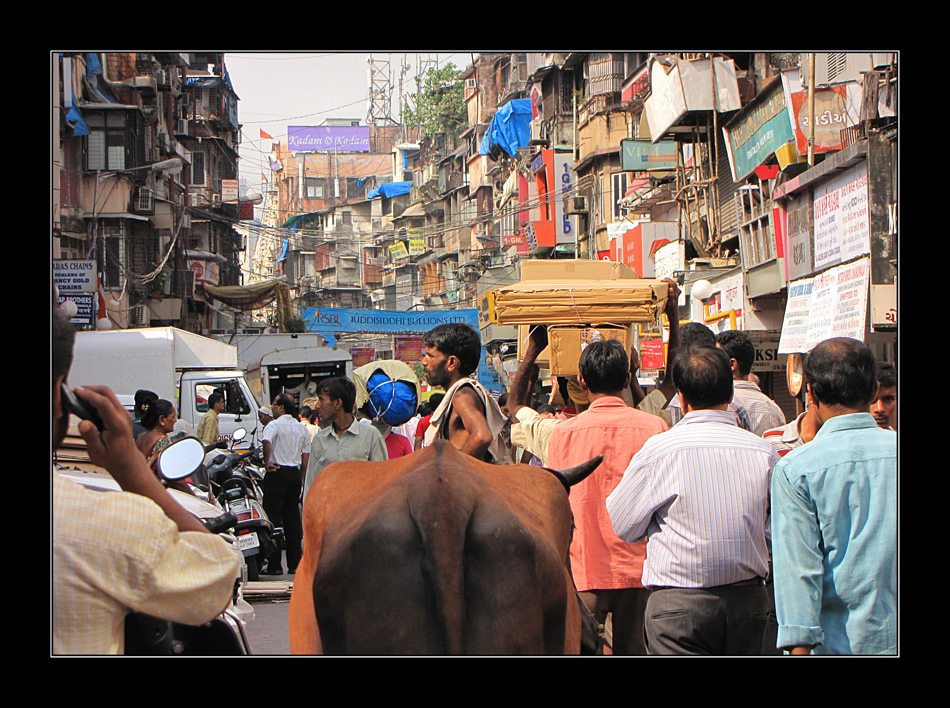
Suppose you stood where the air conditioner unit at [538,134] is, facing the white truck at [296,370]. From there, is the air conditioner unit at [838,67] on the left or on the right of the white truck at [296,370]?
left

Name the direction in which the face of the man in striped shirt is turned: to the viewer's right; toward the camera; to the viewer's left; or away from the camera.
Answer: away from the camera

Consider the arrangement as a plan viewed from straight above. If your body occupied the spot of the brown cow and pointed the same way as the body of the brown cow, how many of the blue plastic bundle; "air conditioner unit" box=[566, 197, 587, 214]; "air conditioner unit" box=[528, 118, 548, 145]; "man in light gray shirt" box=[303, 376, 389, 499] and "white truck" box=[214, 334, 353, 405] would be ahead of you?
5

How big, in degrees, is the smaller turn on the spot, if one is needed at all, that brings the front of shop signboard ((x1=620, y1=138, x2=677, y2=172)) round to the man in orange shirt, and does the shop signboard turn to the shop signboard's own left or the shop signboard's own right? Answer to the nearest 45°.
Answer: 0° — it already faces them

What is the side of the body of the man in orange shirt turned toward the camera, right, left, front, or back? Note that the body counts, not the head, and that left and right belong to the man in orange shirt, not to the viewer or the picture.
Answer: back

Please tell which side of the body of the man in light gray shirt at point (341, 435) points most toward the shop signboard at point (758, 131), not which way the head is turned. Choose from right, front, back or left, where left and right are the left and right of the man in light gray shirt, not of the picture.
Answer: back

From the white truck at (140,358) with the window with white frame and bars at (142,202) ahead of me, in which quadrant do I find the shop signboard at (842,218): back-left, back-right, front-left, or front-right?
back-right

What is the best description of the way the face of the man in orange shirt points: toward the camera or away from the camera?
away from the camera

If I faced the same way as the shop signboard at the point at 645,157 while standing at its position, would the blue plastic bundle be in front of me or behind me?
in front

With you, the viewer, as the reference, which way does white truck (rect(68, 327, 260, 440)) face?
facing to the right of the viewer

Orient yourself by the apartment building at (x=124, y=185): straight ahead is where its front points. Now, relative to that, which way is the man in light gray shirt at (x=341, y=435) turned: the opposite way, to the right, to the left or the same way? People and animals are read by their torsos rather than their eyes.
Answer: to the right

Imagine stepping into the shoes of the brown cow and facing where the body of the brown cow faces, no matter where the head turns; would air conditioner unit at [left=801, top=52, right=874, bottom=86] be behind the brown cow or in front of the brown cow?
in front

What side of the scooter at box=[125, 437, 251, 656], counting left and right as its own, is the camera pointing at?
back

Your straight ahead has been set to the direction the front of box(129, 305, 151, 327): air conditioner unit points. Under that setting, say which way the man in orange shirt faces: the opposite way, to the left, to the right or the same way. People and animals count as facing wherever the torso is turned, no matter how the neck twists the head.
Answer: to the left
